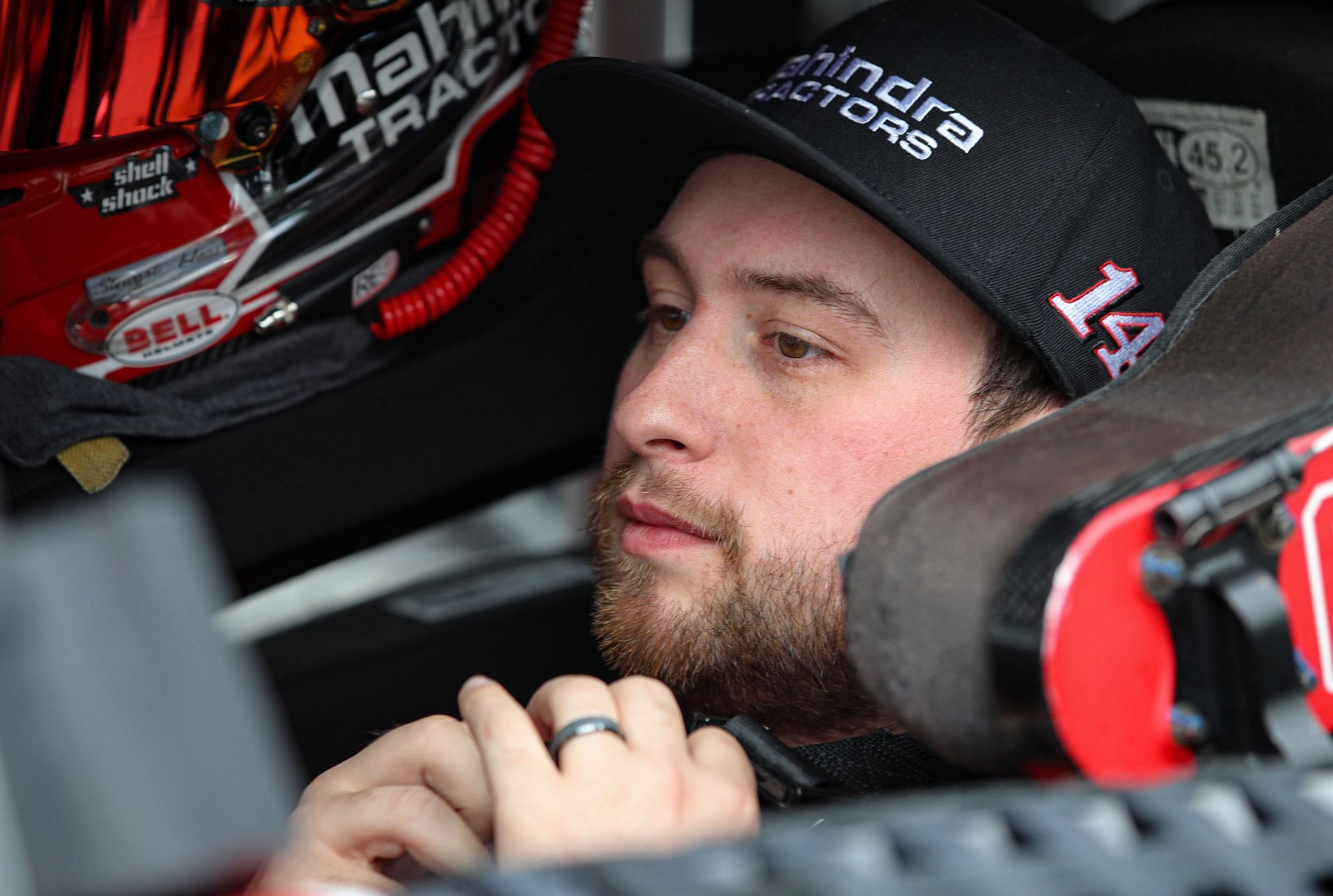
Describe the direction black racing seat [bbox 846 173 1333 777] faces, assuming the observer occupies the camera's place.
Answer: facing the viewer and to the left of the viewer

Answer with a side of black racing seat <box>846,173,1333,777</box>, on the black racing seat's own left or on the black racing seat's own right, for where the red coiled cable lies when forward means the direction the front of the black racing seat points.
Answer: on the black racing seat's own right
